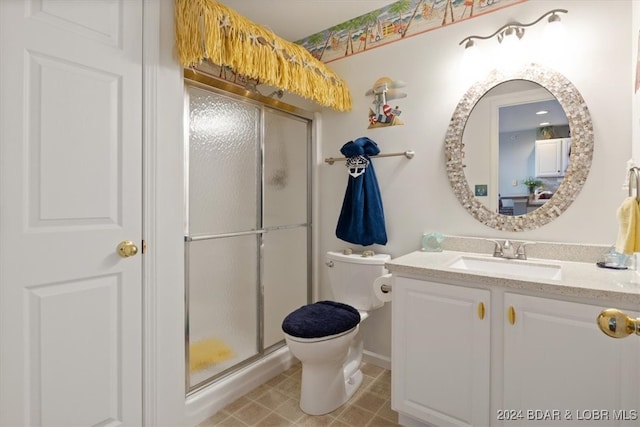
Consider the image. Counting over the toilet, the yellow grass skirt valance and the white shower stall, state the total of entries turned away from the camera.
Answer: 0

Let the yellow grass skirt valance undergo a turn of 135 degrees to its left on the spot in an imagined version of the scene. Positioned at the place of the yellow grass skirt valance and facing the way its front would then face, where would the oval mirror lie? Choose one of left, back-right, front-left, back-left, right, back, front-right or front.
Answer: right

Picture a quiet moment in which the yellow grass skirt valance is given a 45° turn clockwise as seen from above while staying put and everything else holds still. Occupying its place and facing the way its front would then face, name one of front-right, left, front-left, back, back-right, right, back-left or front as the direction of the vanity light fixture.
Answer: left

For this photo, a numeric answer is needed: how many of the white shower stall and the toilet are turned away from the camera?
0

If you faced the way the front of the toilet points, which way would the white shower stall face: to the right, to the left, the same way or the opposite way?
to the left

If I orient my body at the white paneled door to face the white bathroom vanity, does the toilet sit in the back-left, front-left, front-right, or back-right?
front-left

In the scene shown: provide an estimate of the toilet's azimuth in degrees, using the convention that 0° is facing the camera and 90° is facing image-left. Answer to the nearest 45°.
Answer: approximately 45°

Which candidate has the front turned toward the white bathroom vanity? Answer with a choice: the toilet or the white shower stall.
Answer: the white shower stall

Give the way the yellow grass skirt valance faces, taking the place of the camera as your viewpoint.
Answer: facing the viewer and to the right of the viewer

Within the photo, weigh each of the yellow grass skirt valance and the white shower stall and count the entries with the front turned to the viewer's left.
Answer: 0

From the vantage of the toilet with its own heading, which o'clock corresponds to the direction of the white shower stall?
The white shower stall is roughly at 2 o'clock from the toilet.
